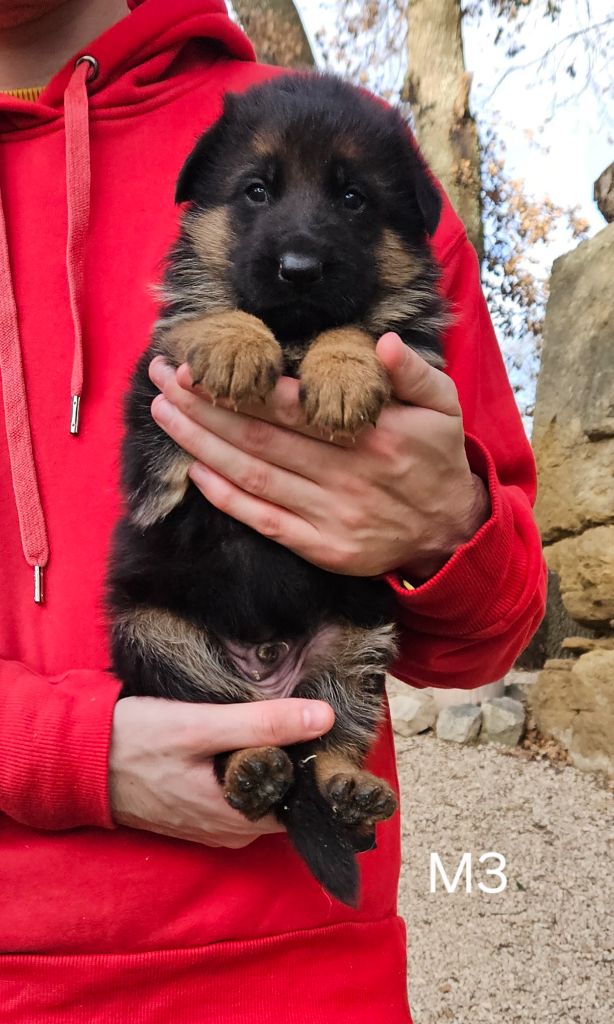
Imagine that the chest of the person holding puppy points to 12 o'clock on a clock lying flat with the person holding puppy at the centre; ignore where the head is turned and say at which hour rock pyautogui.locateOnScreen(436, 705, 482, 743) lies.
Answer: The rock is roughly at 7 o'clock from the person holding puppy.

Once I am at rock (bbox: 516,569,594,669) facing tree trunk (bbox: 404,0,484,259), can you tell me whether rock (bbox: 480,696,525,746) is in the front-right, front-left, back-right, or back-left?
back-left

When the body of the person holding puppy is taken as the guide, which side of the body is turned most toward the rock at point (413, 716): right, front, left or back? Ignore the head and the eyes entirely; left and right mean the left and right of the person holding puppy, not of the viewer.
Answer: back

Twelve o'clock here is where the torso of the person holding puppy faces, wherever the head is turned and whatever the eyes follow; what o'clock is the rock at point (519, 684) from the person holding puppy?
The rock is roughly at 7 o'clock from the person holding puppy.

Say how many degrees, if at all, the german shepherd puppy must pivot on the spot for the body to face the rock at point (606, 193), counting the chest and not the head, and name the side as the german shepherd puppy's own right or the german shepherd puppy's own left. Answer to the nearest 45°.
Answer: approximately 135° to the german shepherd puppy's own left

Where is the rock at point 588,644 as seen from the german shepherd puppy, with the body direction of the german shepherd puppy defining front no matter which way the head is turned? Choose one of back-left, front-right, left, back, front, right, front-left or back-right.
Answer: back-left

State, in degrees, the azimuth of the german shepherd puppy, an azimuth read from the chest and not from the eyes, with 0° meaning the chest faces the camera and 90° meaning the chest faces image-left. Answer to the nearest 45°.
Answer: approximately 0°

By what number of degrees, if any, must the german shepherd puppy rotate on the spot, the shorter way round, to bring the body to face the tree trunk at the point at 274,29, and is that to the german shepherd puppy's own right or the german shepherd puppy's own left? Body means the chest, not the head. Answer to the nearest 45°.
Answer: approximately 180°

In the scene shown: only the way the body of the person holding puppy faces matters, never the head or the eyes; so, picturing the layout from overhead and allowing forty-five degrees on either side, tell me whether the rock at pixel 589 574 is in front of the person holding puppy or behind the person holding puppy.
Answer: behind

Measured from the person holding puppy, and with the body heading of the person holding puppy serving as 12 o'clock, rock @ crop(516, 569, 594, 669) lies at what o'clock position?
The rock is roughly at 7 o'clock from the person holding puppy.

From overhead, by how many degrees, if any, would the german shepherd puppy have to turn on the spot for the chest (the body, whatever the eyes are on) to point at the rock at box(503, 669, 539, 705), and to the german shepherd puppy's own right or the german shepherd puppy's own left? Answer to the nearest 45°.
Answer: approximately 135° to the german shepherd puppy's own left

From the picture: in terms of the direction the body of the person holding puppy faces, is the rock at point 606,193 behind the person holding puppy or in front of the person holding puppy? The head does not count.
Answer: behind

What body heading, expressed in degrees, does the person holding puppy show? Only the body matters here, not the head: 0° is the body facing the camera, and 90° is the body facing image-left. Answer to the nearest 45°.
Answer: approximately 0°

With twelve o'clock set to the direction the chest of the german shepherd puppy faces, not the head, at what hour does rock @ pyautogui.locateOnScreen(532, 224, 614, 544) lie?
The rock is roughly at 7 o'clock from the german shepherd puppy.
